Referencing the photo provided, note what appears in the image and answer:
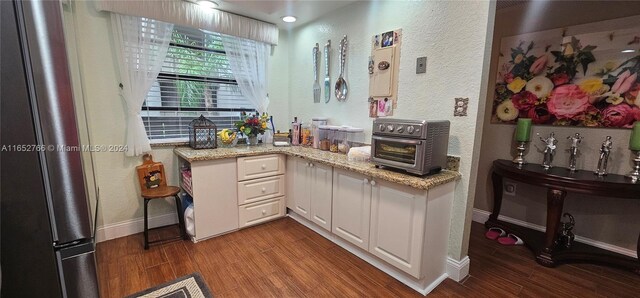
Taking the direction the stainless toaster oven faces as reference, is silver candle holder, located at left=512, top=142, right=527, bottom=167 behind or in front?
behind

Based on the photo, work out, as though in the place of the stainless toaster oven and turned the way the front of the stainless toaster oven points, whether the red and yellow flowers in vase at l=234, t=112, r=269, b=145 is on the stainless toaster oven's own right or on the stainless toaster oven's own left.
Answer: on the stainless toaster oven's own right

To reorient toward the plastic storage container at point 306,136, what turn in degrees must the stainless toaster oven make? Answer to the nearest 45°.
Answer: approximately 90° to its right

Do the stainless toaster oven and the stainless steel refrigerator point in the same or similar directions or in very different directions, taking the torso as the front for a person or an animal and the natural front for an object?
very different directions

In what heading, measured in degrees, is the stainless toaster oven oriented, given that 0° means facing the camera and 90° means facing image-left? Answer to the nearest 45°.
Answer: approximately 45°

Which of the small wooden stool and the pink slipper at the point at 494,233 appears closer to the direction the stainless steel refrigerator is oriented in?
the pink slipper

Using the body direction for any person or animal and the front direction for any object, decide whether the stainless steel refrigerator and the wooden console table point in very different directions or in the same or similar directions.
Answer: very different directions
